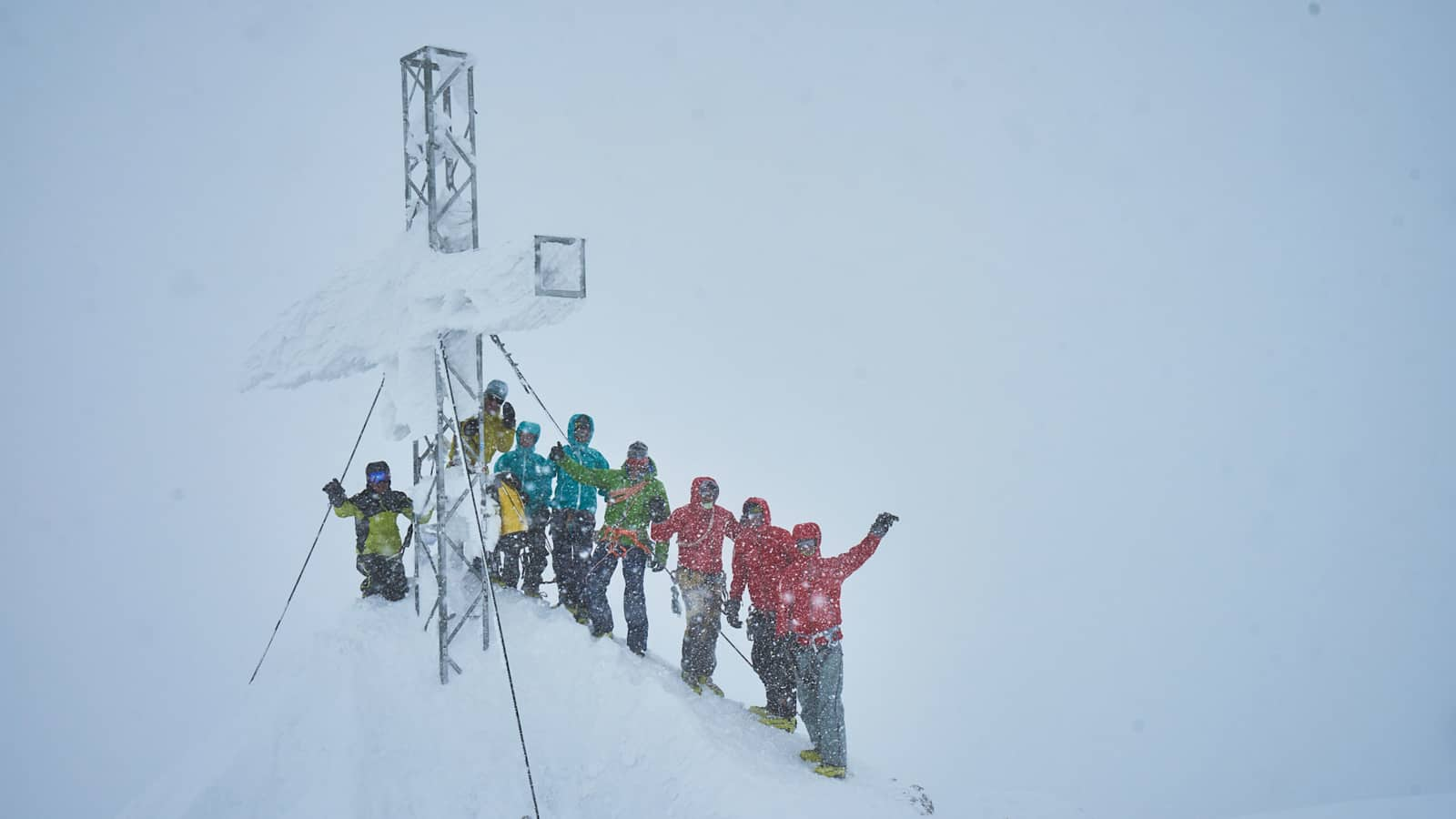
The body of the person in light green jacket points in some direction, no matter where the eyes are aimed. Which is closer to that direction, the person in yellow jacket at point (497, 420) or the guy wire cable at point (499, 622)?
the guy wire cable

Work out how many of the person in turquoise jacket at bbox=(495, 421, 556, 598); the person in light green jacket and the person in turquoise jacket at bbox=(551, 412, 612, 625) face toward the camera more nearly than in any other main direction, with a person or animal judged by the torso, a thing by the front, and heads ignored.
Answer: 3

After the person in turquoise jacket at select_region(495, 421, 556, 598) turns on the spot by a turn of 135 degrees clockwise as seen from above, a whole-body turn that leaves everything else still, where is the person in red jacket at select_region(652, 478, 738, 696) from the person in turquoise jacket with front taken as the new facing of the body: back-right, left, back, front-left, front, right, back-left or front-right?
back

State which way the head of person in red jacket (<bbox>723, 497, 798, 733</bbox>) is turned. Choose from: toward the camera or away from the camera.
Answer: toward the camera

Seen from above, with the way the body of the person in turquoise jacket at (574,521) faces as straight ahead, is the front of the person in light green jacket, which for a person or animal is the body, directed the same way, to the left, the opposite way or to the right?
the same way

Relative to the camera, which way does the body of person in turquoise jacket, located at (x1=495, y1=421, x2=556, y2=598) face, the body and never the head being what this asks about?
toward the camera

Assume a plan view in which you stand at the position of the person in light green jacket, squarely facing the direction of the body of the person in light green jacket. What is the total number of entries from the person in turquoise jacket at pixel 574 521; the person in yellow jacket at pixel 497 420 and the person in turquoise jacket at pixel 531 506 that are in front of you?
0

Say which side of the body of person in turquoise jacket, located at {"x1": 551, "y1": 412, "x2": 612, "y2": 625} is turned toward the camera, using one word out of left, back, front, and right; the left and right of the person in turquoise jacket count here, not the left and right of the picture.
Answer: front

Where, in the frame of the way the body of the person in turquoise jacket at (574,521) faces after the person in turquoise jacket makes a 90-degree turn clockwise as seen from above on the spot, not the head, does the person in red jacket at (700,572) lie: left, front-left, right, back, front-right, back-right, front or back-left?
back-left

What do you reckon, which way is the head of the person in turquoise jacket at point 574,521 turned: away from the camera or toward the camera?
toward the camera

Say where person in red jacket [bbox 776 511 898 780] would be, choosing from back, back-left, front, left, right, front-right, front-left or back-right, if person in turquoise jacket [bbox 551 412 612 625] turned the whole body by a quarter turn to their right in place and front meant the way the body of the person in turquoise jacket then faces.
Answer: back-left

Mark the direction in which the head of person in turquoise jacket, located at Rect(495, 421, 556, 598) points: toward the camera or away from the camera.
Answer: toward the camera

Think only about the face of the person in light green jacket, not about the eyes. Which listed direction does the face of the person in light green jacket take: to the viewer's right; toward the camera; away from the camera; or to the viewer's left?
toward the camera
